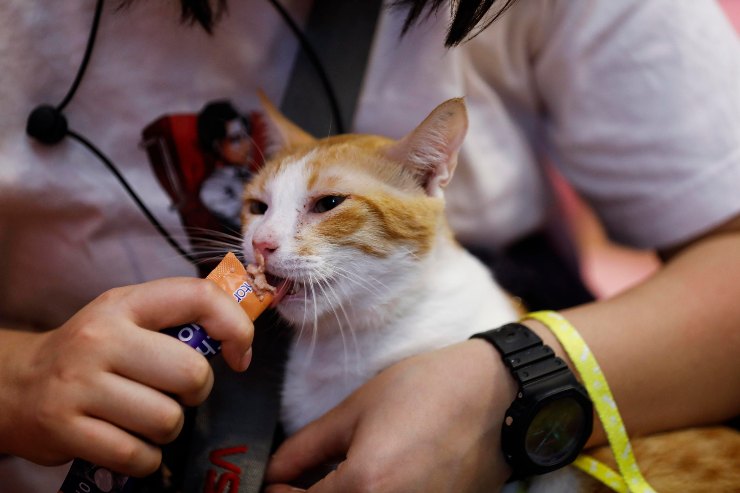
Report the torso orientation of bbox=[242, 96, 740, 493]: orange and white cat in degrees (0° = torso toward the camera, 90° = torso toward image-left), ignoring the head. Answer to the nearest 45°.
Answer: approximately 45°
